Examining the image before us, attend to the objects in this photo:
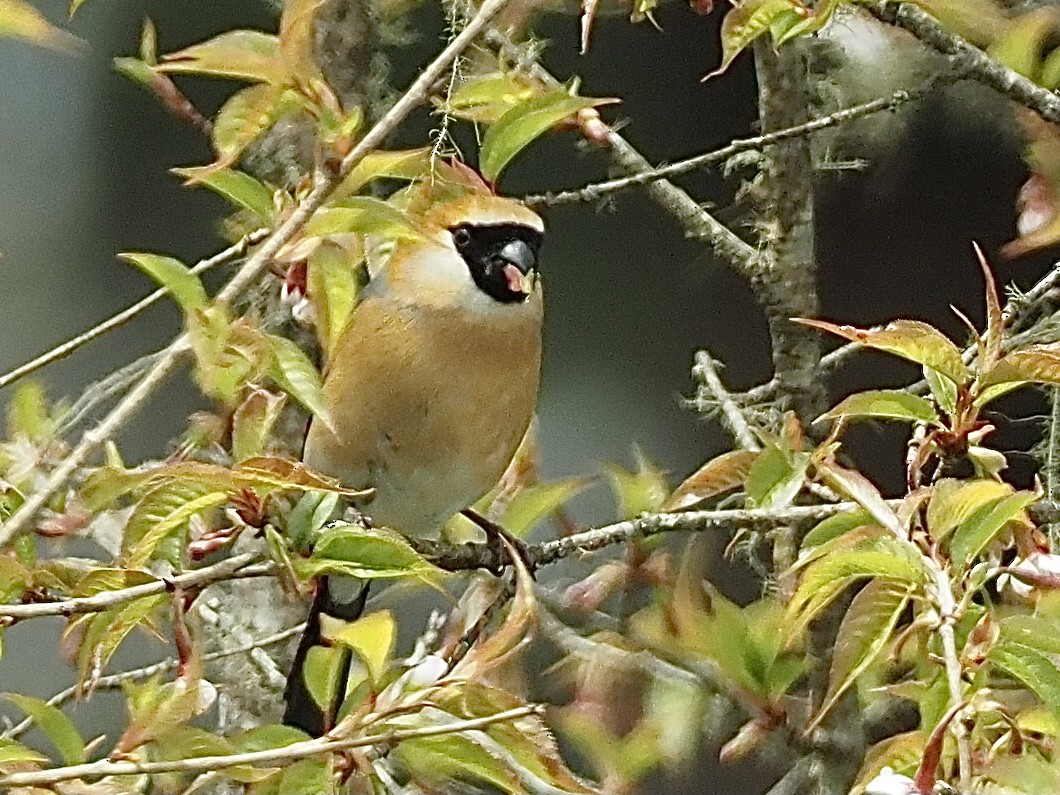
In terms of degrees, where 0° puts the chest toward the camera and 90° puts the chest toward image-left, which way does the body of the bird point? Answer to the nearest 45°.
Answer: approximately 315°
